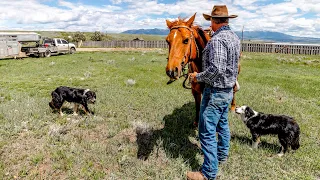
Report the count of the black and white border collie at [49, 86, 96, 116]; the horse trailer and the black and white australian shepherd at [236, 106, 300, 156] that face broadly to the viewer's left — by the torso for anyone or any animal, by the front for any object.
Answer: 1

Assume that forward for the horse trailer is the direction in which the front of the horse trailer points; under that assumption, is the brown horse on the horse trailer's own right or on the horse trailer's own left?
on the horse trailer's own right

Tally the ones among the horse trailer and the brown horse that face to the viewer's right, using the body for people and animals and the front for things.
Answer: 1

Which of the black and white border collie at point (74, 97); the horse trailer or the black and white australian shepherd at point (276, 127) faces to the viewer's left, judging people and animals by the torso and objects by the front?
the black and white australian shepherd

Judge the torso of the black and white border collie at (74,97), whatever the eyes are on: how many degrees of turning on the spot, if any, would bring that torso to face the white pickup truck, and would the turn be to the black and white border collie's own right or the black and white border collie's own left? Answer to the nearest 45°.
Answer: approximately 90° to the black and white border collie's own left

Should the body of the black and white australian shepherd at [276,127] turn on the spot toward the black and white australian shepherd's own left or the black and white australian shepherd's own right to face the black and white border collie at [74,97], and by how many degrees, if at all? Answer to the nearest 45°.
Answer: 0° — it already faces it

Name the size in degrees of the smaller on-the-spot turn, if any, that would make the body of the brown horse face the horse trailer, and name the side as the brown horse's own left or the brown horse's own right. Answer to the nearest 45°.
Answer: approximately 90° to the brown horse's own right

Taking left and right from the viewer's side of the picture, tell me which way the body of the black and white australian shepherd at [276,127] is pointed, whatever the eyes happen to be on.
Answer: facing to the left of the viewer
